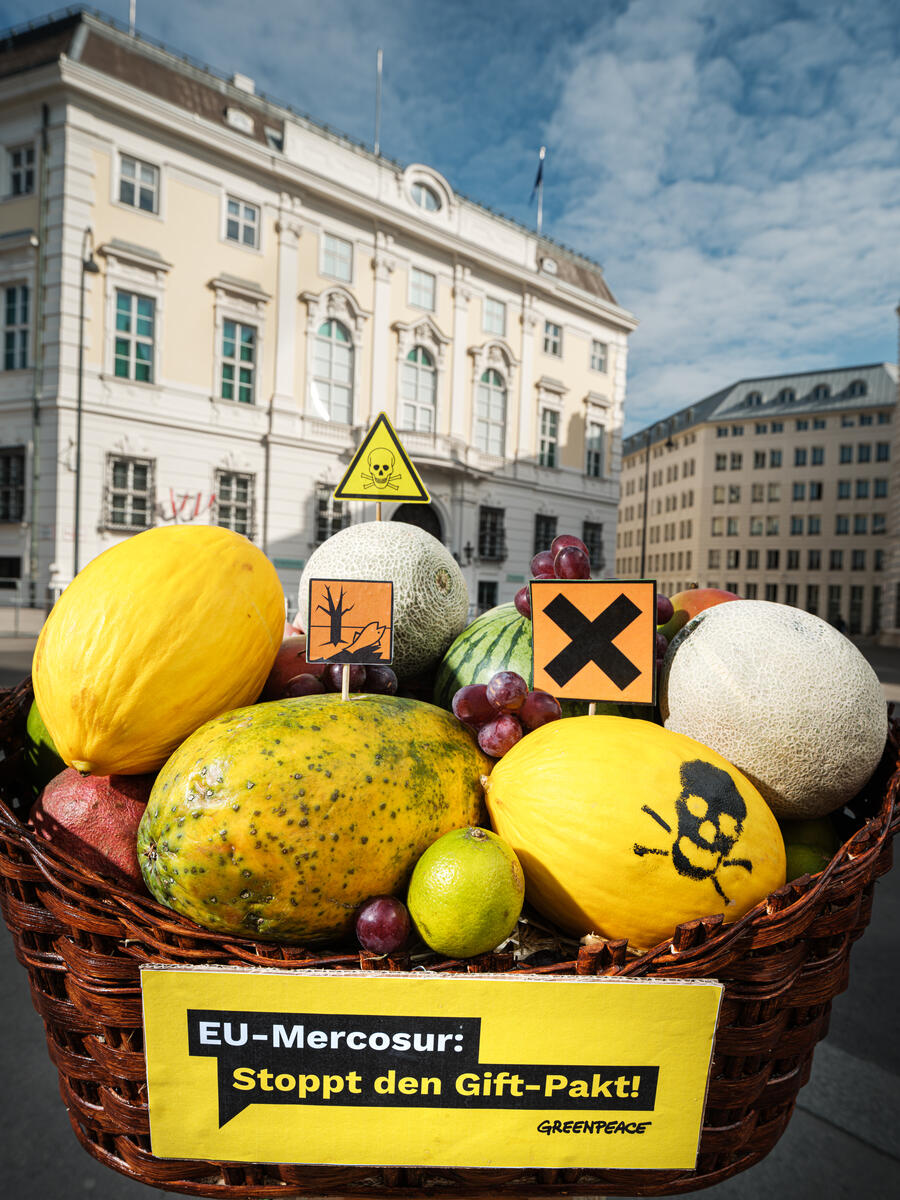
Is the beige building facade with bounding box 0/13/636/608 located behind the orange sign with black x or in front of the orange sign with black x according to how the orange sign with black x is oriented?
behind

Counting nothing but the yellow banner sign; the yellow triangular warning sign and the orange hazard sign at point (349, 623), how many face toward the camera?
3

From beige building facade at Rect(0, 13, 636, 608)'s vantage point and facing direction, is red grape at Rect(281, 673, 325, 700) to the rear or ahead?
ahead

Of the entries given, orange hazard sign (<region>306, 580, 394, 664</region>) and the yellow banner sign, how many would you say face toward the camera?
2

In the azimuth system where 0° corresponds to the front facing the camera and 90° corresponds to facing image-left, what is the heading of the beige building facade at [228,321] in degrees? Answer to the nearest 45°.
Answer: approximately 315°

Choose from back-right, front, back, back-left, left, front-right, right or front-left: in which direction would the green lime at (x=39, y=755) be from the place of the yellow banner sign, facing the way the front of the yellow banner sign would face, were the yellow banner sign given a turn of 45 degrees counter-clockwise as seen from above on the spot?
back

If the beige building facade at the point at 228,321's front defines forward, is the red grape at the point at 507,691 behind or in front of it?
in front
